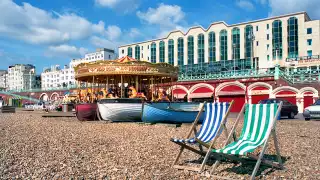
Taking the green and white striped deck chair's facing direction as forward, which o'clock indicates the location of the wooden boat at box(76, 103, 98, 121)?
The wooden boat is roughly at 3 o'clock from the green and white striped deck chair.

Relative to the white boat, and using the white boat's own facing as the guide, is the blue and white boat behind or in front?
behind

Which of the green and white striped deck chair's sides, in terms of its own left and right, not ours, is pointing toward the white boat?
right

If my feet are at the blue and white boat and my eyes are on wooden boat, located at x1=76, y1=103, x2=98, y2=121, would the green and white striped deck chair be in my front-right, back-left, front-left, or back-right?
back-left

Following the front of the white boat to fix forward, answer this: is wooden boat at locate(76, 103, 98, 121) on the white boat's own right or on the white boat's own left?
on the white boat's own right

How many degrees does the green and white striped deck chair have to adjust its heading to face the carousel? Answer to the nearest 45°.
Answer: approximately 90° to its right

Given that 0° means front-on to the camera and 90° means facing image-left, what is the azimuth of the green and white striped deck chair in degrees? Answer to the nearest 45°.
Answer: approximately 45°

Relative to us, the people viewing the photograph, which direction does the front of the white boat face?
facing to the left of the viewer

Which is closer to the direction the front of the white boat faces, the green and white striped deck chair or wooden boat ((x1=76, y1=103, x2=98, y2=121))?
the wooden boat

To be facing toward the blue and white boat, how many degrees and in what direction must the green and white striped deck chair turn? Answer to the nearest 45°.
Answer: approximately 90° to its right
